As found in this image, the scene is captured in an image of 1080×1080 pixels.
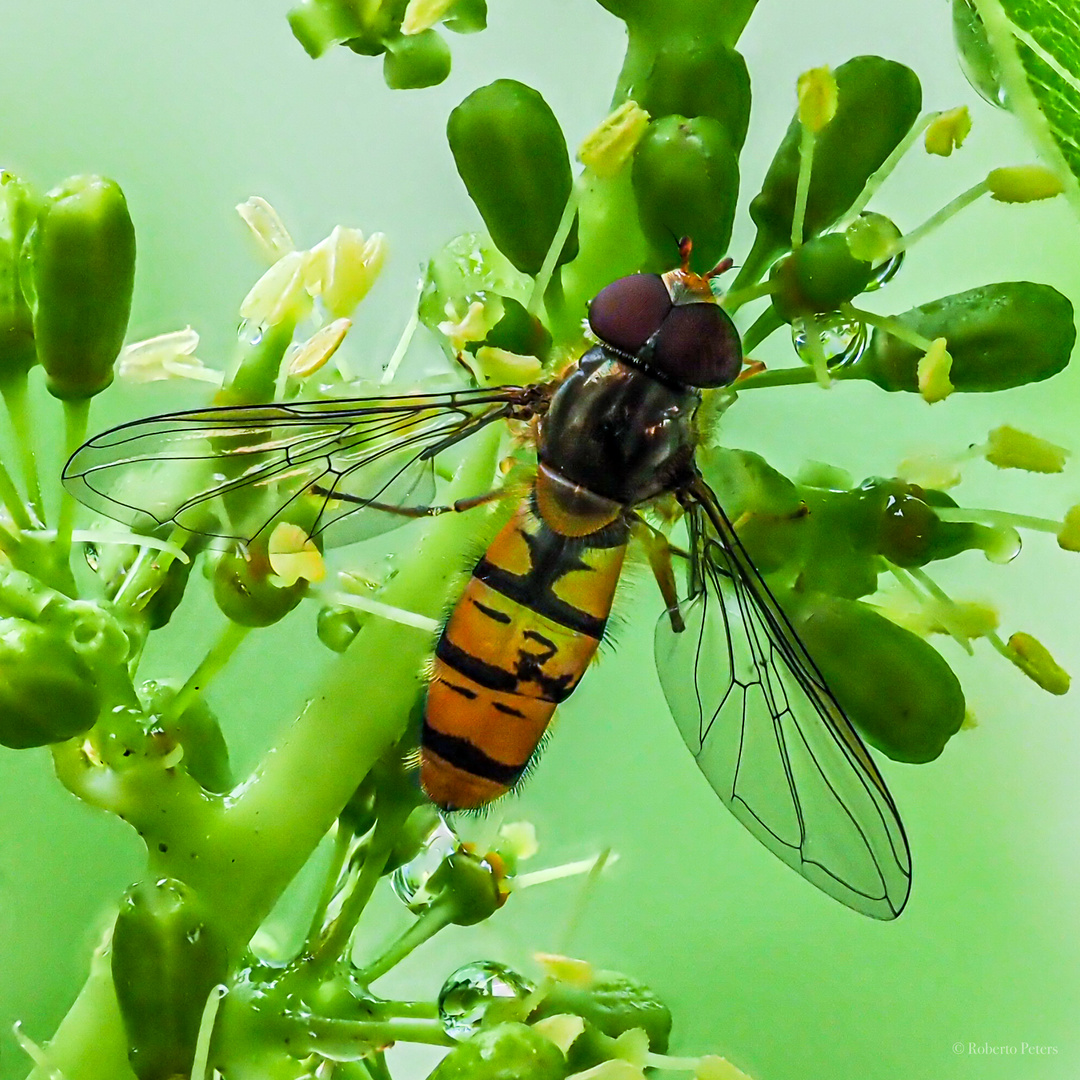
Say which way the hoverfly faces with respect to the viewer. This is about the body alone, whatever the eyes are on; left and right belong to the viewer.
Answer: facing away from the viewer and to the right of the viewer
